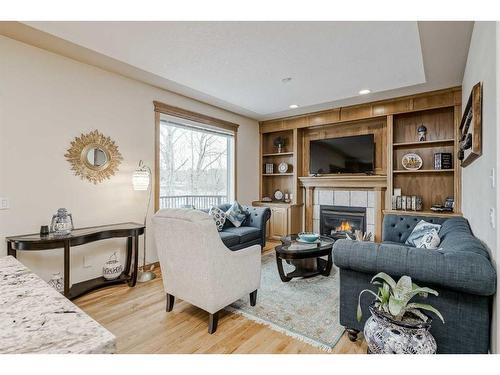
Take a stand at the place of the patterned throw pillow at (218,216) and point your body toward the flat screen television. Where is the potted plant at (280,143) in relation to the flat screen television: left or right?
left

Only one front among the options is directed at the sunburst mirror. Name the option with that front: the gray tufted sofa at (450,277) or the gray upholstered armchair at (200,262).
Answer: the gray tufted sofa

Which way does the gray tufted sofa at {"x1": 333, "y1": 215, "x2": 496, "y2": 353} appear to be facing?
to the viewer's left

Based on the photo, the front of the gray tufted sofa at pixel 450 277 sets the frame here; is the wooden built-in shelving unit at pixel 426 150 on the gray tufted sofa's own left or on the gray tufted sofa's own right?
on the gray tufted sofa's own right

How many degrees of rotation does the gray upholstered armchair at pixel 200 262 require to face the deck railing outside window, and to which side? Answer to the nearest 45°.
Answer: approximately 45° to its left

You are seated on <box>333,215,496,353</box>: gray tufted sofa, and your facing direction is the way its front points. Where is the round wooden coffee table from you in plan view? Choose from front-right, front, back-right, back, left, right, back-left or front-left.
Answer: front-right

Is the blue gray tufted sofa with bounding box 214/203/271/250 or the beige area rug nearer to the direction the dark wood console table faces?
the beige area rug

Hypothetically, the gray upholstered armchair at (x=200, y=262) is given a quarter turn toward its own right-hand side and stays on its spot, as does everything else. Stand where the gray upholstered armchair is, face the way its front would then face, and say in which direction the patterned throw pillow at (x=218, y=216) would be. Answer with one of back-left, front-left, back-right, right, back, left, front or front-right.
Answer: back-left

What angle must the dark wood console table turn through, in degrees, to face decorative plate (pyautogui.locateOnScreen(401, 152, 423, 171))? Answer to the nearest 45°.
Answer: approximately 45° to its left

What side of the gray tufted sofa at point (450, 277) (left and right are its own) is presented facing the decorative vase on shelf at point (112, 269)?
front

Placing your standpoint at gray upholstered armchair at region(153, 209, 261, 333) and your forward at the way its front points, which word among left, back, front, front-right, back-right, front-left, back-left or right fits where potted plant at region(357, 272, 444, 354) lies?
right

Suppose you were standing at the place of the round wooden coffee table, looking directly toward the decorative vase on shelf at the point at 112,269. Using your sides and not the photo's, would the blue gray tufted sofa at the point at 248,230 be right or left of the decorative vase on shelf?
right

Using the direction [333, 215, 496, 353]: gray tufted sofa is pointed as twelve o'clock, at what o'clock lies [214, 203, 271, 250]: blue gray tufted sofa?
[214, 203, 271, 250]: blue gray tufted sofa is roughly at 1 o'clock from [333, 215, 496, 353]: gray tufted sofa.

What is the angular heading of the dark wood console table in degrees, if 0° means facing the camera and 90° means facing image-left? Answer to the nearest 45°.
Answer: approximately 315°

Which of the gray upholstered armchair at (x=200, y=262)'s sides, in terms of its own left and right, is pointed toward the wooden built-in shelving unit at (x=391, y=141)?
front

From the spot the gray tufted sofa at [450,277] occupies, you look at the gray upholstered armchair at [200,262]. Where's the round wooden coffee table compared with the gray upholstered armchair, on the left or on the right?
right

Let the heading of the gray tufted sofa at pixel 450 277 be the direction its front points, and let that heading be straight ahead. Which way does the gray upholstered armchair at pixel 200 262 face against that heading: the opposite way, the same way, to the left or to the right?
to the right
